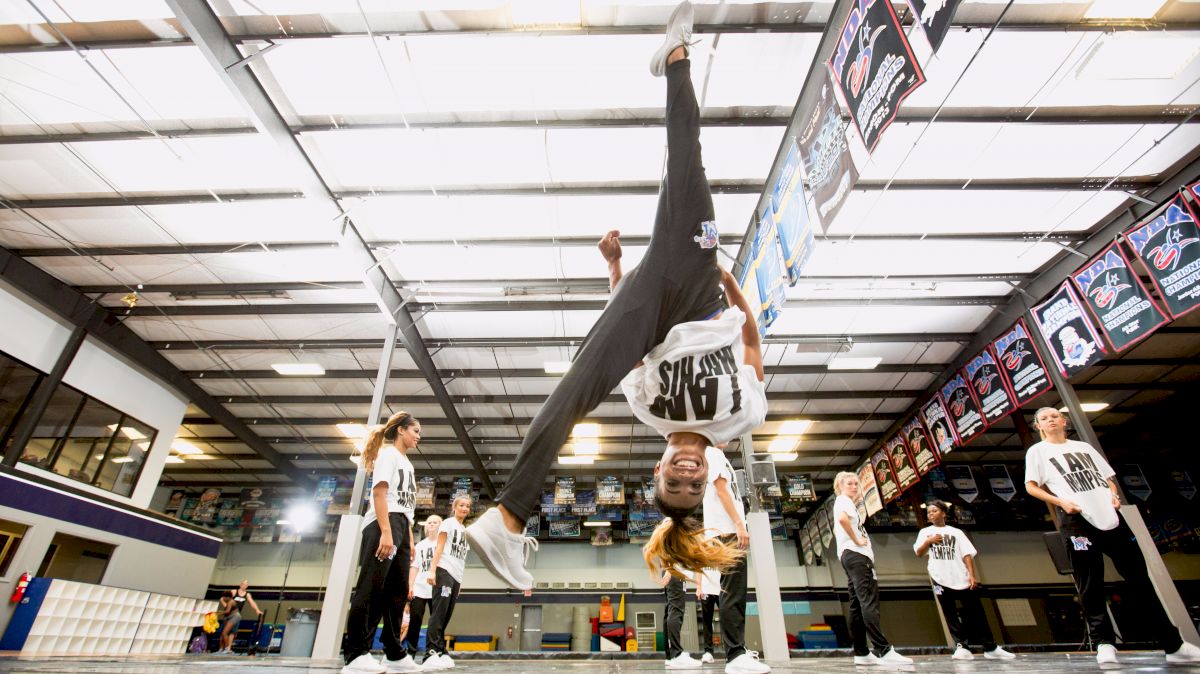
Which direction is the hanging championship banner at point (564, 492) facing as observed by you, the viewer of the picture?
facing the viewer

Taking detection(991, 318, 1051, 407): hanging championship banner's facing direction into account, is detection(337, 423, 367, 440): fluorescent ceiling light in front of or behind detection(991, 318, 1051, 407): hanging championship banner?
in front

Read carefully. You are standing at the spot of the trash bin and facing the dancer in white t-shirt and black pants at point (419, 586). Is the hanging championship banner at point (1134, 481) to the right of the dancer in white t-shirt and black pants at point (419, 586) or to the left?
left

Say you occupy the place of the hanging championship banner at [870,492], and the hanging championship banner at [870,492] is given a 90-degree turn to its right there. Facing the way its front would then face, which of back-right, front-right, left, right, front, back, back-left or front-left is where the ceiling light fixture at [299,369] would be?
left

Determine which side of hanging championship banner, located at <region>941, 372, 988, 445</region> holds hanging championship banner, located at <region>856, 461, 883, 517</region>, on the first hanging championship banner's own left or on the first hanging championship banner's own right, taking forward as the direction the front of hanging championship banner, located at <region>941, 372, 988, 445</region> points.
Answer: on the first hanging championship banner's own right

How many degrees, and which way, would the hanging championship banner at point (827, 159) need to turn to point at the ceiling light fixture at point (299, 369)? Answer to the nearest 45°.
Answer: approximately 45° to its right

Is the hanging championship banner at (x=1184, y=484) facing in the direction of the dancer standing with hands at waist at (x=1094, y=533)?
yes

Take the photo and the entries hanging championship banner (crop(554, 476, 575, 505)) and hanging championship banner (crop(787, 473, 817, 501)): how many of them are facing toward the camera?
2

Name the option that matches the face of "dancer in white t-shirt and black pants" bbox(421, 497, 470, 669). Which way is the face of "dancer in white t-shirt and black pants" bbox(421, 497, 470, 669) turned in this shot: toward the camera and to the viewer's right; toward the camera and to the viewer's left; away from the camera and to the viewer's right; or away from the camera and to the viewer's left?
toward the camera and to the viewer's right

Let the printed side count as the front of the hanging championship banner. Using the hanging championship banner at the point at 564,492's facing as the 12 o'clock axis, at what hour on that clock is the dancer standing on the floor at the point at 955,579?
The dancer standing on the floor is roughly at 11 o'clock from the hanging championship banner.

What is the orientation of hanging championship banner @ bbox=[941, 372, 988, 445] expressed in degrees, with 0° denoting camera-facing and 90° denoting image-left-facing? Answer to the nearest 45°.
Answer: approximately 45°
